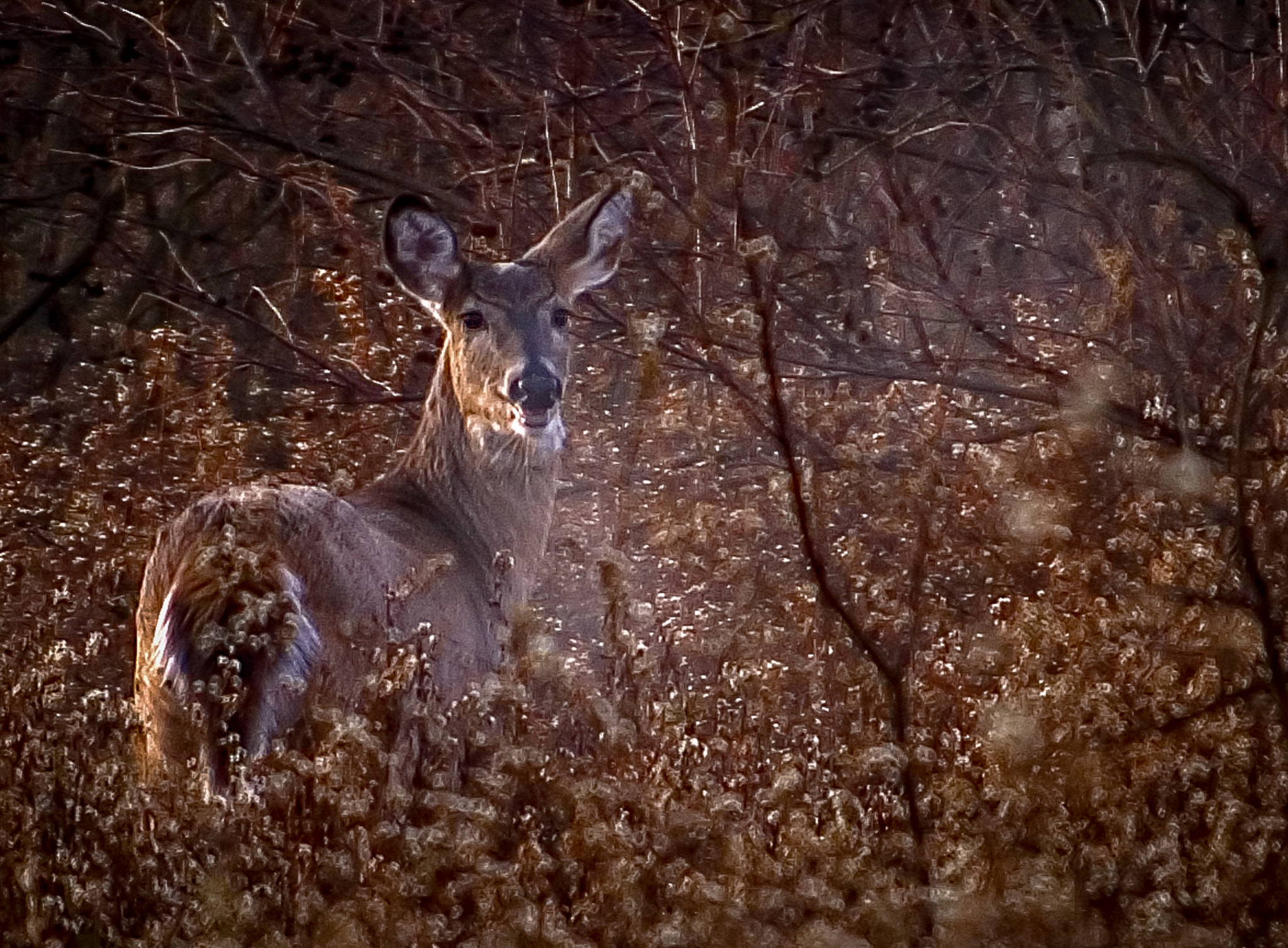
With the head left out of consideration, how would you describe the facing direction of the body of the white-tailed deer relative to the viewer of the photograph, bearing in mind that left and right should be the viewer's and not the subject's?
facing away from the viewer and to the right of the viewer
